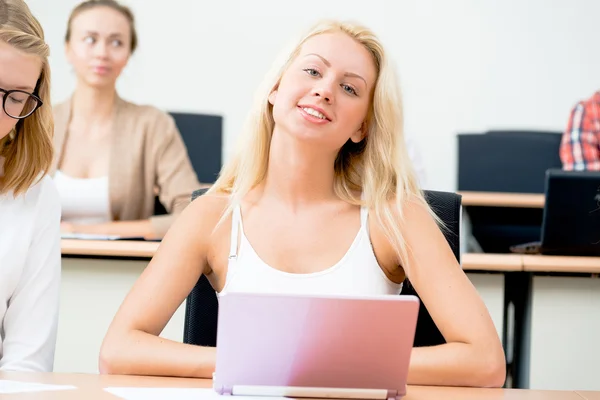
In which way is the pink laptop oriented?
away from the camera

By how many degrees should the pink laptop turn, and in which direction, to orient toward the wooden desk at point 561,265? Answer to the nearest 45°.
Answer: approximately 45° to its right

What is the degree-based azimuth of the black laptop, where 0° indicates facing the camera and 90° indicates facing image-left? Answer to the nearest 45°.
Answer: approximately 135°

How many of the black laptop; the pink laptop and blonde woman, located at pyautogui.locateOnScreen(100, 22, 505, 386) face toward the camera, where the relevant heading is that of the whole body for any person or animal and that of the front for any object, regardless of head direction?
1

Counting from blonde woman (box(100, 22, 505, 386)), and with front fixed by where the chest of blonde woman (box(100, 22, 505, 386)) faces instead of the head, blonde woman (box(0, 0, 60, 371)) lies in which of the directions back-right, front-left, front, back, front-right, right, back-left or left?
right

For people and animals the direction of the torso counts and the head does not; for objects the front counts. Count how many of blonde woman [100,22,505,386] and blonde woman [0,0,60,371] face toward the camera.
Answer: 2

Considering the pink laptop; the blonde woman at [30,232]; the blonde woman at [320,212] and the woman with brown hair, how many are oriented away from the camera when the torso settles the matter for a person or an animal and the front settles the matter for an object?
1

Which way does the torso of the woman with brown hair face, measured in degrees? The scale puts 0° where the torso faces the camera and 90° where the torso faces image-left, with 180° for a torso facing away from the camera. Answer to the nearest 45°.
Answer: approximately 45°

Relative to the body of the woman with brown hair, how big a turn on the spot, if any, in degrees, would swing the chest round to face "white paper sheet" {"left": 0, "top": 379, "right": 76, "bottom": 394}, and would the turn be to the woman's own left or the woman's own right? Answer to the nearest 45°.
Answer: approximately 45° to the woman's own left

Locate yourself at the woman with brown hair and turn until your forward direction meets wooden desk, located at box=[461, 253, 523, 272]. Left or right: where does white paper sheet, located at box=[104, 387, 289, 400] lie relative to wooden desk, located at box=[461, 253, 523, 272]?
right

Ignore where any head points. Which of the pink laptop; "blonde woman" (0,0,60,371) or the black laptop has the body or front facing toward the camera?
the blonde woman
